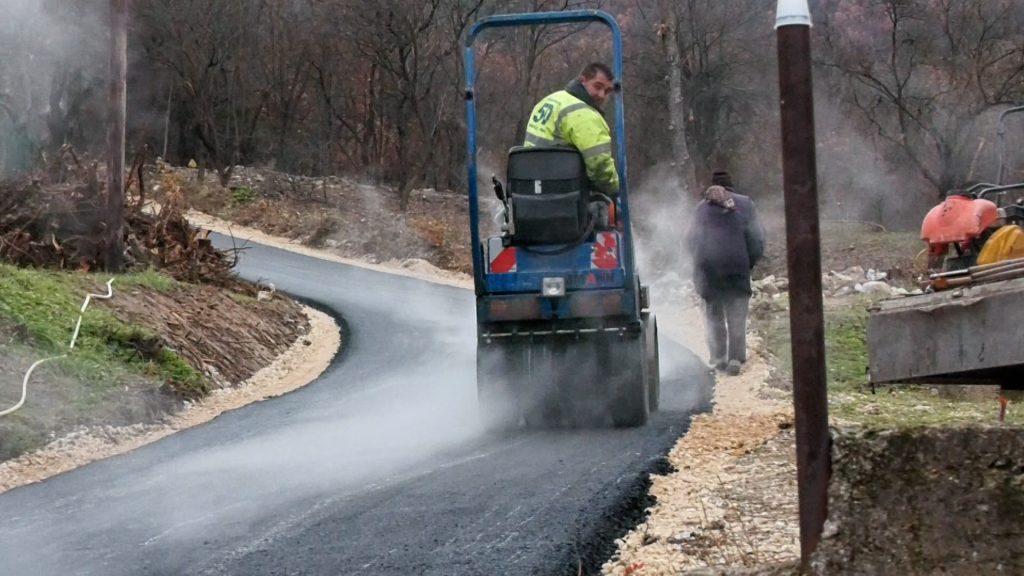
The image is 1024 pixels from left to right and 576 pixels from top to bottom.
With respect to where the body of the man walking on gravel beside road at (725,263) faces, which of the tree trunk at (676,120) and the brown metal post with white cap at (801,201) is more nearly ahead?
the tree trunk

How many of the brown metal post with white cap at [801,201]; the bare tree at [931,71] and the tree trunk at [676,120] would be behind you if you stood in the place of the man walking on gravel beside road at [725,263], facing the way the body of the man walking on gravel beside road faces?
1

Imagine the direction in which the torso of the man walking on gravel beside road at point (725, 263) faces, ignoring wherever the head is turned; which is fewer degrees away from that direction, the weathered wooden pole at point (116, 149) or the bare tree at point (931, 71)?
the bare tree

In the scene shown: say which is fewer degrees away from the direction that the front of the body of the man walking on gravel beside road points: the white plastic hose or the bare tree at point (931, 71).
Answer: the bare tree

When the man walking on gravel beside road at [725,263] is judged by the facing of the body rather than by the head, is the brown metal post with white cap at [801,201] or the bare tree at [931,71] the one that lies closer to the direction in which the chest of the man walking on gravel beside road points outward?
the bare tree

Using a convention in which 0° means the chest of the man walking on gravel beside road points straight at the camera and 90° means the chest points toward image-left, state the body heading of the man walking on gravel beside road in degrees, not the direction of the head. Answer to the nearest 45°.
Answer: approximately 180°

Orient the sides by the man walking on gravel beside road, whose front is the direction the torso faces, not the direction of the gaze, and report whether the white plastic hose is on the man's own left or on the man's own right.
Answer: on the man's own left

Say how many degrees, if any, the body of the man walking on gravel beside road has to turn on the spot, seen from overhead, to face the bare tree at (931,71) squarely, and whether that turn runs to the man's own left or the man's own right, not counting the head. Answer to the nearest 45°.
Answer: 0° — they already face it

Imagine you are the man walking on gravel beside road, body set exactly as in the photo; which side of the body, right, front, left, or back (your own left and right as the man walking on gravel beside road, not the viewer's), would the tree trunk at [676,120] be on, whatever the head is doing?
front

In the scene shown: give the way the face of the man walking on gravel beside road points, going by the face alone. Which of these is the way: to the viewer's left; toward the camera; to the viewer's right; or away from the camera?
away from the camera
